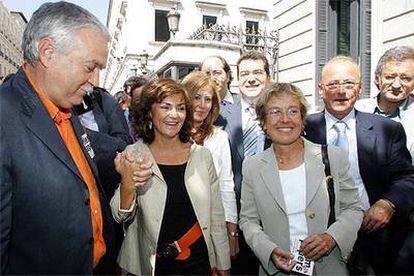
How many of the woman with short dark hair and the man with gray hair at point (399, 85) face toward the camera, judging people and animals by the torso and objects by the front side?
2

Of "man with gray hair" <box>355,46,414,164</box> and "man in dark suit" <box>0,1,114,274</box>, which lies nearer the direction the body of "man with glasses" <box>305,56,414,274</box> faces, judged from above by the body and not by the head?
the man in dark suit

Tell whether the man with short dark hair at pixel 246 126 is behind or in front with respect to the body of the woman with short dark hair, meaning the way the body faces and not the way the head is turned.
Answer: behind

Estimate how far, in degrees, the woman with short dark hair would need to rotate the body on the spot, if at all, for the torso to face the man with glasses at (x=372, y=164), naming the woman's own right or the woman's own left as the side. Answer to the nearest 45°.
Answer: approximately 90° to the woman's own left

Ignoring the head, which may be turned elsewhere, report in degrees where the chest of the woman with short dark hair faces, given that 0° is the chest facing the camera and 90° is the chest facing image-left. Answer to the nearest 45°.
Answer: approximately 0°

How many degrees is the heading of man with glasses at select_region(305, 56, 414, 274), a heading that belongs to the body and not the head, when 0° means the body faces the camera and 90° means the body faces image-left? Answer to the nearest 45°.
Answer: approximately 45°

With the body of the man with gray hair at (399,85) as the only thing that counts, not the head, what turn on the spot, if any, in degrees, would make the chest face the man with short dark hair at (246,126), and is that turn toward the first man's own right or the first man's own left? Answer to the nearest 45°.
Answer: approximately 90° to the first man's own right

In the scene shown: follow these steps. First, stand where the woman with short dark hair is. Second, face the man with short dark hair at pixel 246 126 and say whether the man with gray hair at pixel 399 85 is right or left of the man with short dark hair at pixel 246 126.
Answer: right
